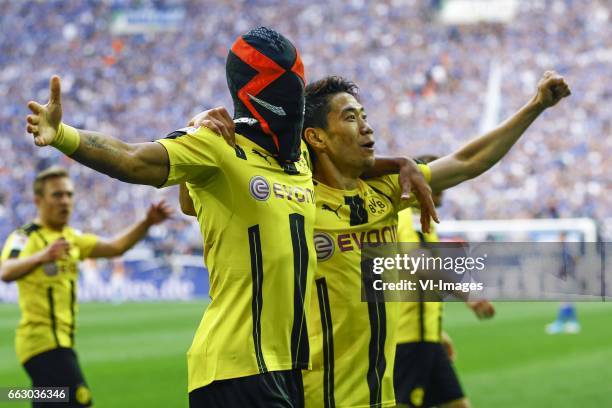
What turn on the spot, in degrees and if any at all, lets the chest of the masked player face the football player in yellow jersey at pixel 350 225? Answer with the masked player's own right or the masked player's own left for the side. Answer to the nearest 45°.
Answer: approximately 90° to the masked player's own left

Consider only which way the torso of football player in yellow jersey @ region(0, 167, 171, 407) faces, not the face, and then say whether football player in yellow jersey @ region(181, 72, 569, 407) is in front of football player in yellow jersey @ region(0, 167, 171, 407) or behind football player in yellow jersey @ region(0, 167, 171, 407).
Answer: in front

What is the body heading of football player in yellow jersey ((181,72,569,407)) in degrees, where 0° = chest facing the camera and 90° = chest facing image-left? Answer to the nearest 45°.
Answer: approximately 315°

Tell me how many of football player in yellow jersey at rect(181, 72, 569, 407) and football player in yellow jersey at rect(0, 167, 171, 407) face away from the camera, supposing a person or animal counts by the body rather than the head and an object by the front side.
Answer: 0

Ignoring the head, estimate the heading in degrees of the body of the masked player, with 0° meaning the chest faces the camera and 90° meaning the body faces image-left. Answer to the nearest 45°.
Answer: approximately 315°

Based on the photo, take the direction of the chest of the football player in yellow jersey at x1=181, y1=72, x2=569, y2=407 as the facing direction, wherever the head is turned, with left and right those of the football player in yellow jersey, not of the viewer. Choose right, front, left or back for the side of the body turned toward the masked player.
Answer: right

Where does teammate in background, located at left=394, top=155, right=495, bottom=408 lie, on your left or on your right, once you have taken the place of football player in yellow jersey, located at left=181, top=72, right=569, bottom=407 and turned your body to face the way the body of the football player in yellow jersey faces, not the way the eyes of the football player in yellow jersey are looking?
on your left

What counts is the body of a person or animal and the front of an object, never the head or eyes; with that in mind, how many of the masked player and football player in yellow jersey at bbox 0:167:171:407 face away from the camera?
0
